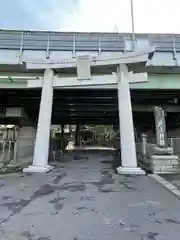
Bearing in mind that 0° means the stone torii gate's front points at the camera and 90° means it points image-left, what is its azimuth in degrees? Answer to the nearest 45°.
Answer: approximately 0°
